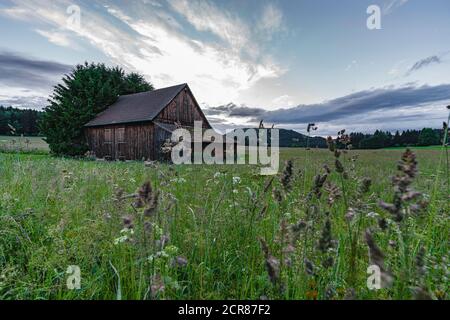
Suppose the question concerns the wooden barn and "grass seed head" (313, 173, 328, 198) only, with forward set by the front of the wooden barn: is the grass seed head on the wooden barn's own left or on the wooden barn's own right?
on the wooden barn's own left

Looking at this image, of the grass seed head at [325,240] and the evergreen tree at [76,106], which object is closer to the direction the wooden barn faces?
the grass seed head
